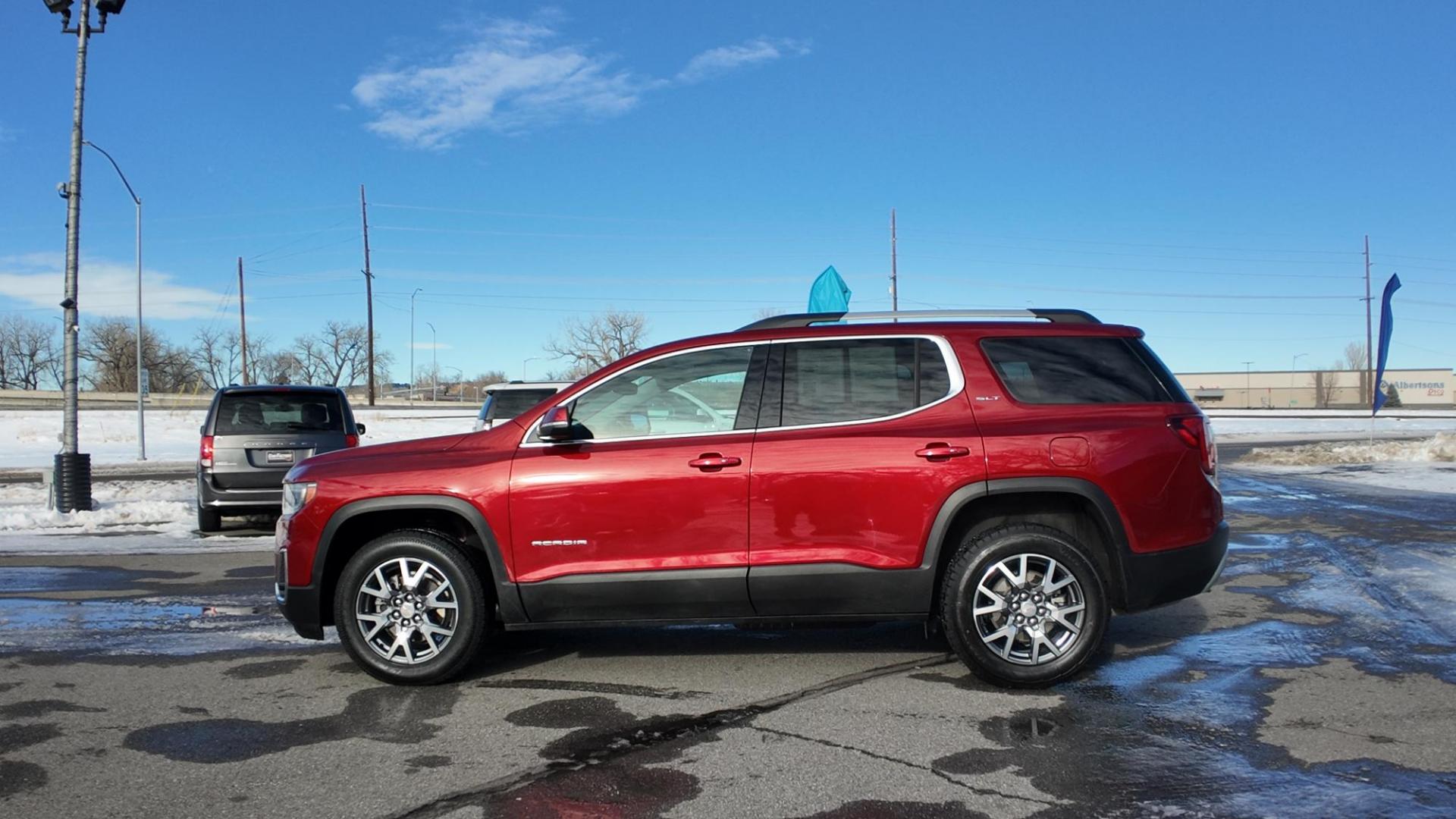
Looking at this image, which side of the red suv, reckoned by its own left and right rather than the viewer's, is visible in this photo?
left

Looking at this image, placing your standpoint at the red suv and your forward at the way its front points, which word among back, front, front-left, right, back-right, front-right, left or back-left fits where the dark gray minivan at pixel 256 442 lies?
front-right

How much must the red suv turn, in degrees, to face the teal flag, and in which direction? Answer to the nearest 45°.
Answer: approximately 90° to its right

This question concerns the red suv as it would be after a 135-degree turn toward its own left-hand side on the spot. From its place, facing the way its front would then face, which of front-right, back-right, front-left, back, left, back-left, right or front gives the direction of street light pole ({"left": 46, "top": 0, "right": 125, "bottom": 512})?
back

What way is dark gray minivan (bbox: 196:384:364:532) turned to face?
away from the camera

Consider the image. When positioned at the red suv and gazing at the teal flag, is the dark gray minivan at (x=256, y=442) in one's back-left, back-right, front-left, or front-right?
front-left

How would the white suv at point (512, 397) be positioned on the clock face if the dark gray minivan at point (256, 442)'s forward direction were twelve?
the white suv at point (512, 397) is roughly at 2 o'clock from the dark gray minivan at point (256, 442).

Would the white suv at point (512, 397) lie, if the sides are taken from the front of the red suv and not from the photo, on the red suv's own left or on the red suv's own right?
on the red suv's own right

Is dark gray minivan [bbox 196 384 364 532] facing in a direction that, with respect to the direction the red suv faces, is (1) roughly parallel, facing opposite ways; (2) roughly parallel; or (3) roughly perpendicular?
roughly perpendicular

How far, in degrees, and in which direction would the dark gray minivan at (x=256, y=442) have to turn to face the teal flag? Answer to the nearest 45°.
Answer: approximately 90° to its right

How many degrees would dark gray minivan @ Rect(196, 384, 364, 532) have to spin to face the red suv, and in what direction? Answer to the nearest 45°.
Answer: approximately 180°

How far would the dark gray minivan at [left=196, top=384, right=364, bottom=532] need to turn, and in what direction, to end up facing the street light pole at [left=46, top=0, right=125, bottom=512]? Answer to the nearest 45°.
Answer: approximately 45° to its left

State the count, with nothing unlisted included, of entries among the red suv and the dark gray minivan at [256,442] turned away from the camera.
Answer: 1

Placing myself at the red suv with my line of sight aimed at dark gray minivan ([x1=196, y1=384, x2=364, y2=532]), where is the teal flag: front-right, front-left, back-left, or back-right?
front-right

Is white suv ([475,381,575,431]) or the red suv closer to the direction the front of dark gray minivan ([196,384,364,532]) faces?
the white suv
